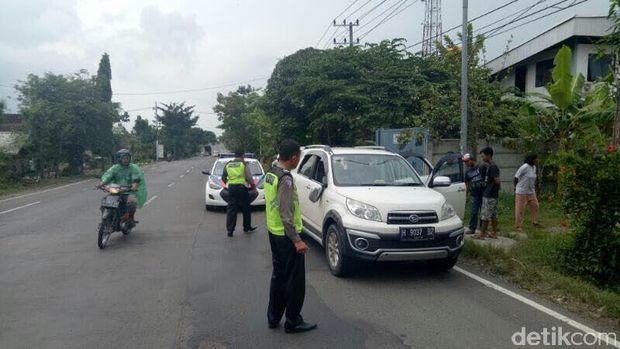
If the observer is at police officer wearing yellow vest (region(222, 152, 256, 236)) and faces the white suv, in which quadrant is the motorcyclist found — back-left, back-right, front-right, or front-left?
back-right

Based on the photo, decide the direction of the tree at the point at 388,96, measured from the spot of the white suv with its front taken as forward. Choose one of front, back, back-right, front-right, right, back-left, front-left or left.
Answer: back-left

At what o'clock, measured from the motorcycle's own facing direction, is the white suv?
The white suv is roughly at 9 o'clock from the motorcycle.

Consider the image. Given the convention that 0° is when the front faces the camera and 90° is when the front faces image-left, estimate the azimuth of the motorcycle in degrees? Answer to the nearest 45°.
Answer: approximately 45°

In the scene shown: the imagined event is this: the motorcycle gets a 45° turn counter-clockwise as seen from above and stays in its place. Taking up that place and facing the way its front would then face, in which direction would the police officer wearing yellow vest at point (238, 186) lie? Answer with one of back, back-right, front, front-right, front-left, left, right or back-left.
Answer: left

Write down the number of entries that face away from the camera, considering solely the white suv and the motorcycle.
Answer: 0

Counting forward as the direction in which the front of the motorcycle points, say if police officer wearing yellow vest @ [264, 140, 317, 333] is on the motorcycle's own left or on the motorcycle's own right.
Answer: on the motorcycle's own left

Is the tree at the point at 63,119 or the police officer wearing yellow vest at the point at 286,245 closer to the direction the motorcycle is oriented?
the police officer wearing yellow vest

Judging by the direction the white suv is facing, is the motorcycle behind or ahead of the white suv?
behind

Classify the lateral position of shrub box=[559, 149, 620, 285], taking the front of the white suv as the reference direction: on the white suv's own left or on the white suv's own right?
on the white suv's own left

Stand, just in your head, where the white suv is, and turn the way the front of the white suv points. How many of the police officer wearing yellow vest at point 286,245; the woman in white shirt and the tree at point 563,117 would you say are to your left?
2
